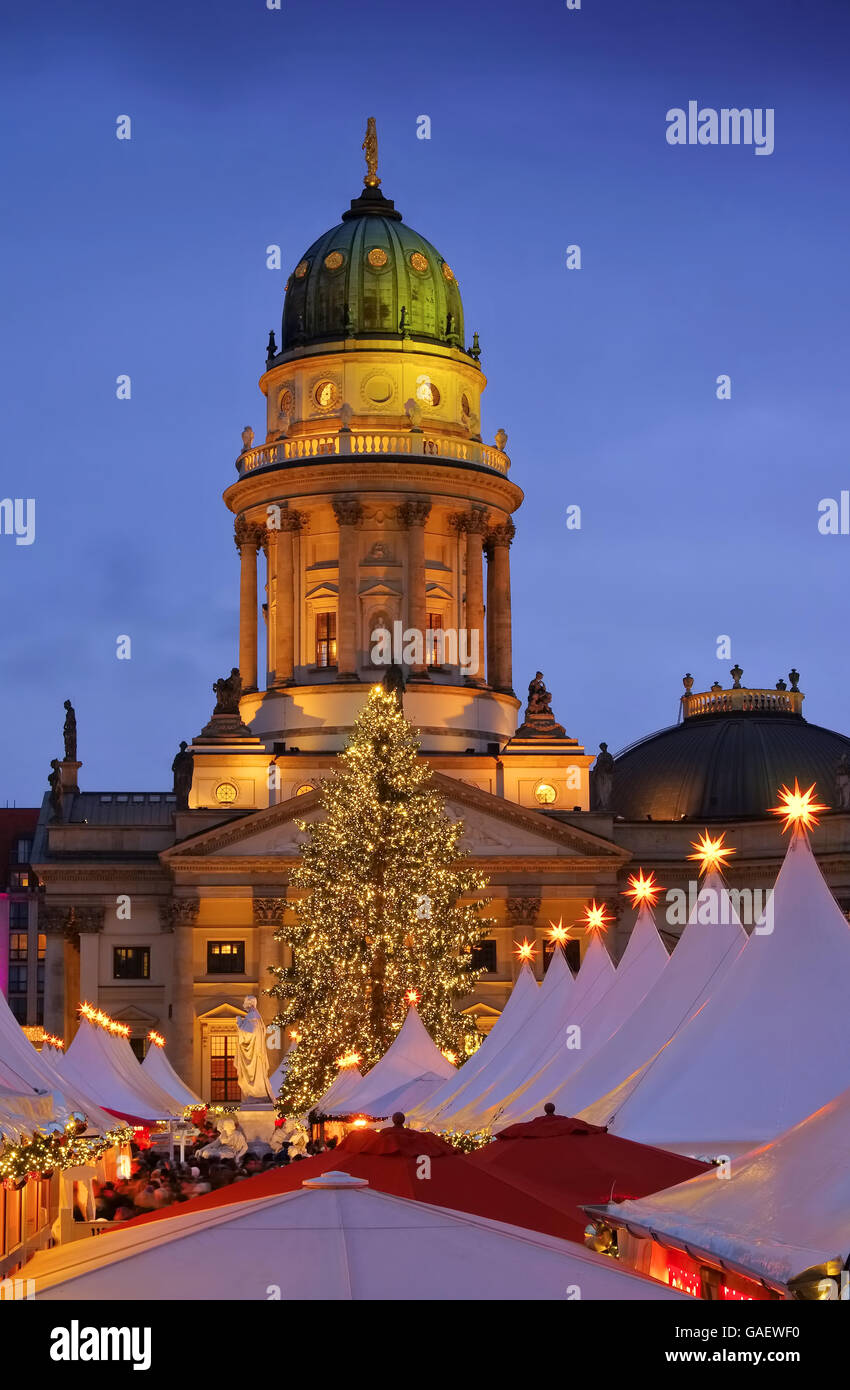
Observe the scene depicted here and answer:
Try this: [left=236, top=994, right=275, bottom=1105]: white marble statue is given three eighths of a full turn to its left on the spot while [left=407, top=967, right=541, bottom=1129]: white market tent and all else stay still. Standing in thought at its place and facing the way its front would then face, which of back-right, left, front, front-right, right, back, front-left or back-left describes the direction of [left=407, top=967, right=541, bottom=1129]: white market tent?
front

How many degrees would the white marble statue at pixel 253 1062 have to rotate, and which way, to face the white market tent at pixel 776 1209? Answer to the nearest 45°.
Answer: approximately 90° to its left

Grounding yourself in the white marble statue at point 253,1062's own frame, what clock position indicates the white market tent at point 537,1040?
The white market tent is roughly at 8 o'clock from the white marble statue.

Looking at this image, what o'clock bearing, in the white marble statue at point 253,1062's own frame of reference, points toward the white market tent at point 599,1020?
The white market tent is roughly at 8 o'clock from the white marble statue.

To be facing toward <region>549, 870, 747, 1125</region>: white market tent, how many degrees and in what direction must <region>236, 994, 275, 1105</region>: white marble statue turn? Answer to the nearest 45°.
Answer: approximately 90° to its left
